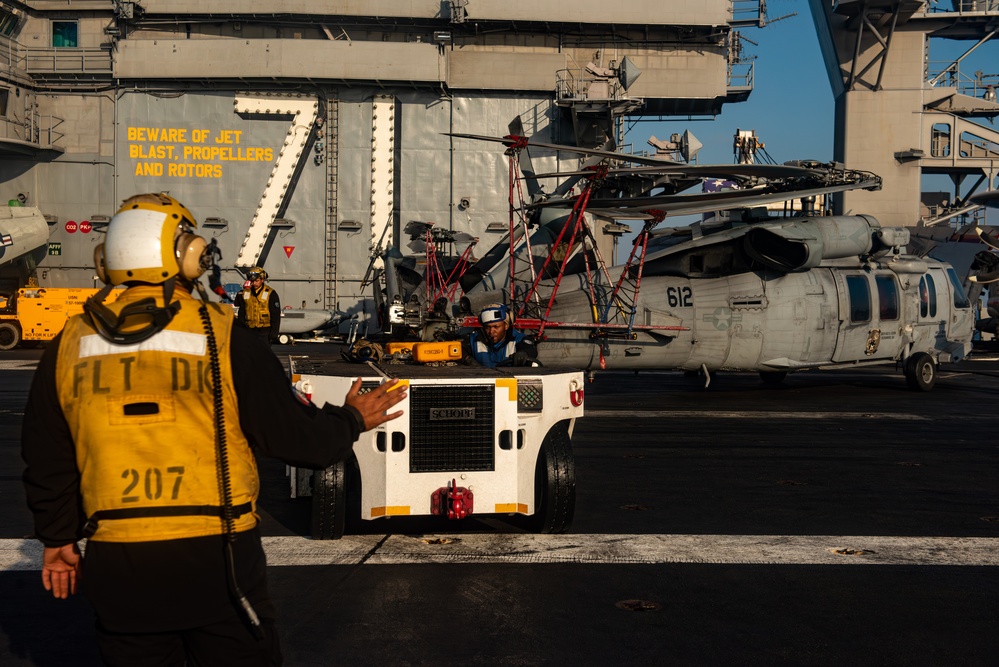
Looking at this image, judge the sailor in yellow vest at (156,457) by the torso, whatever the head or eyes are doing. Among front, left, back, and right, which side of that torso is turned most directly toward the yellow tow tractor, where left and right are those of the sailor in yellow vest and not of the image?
front

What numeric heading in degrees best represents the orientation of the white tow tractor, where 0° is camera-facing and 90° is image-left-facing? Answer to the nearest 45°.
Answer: approximately 0°

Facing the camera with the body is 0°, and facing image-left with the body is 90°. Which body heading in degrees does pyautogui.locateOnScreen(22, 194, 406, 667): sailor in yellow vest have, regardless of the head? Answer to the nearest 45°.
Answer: approximately 180°

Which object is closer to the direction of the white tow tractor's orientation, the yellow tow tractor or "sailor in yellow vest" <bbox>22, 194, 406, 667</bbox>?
the sailor in yellow vest

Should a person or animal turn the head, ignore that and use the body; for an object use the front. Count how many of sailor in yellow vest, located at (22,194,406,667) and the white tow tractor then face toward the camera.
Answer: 1

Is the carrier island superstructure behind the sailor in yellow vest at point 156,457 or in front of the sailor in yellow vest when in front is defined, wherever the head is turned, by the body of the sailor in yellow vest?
in front

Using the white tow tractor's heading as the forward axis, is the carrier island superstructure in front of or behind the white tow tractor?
behind

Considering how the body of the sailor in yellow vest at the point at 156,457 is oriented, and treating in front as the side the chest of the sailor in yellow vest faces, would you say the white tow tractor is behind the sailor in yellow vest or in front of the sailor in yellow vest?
in front

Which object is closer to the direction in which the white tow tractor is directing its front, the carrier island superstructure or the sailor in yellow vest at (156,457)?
the sailor in yellow vest

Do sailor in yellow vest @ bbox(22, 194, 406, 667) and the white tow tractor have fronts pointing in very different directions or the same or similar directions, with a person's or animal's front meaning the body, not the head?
very different directions

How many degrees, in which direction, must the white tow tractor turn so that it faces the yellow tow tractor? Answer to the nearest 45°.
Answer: approximately 135° to its right

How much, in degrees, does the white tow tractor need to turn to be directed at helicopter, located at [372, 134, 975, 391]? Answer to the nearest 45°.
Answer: approximately 135° to its left

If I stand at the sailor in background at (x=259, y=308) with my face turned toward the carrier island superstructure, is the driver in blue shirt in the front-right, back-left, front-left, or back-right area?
back-right

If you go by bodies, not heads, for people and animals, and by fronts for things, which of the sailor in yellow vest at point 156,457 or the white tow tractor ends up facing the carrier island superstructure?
the sailor in yellow vest

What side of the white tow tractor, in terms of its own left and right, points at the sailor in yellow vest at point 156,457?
front
